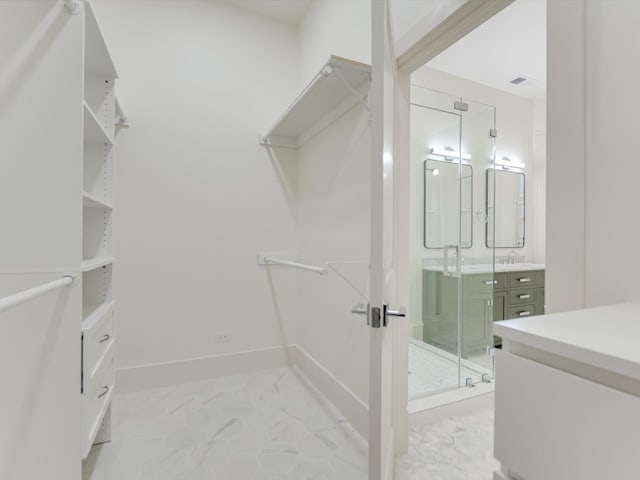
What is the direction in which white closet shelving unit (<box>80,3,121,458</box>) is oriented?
to the viewer's right

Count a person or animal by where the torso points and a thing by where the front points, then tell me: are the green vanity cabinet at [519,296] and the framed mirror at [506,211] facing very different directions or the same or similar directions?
same or similar directions

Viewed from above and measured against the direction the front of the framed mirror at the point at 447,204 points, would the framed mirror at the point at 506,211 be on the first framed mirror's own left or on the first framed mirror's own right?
on the first framed mirror's own left

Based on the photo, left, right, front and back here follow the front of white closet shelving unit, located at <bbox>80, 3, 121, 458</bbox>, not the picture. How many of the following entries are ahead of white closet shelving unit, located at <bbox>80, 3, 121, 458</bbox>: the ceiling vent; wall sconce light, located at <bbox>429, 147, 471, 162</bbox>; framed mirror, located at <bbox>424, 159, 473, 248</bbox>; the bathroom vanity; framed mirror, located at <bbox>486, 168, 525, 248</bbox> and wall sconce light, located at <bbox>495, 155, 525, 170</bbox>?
6

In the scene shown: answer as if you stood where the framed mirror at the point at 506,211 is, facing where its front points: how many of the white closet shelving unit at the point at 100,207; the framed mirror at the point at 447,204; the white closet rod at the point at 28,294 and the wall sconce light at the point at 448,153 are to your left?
0

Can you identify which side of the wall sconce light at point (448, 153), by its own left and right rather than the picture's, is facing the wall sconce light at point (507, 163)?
left

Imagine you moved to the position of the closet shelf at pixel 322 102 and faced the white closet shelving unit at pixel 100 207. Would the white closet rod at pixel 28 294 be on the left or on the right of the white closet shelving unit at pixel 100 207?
left

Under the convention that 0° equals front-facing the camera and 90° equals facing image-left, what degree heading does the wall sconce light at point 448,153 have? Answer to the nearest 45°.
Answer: approximately 315°

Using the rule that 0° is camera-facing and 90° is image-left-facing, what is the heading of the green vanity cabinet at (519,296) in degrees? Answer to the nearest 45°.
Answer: approximately 315°

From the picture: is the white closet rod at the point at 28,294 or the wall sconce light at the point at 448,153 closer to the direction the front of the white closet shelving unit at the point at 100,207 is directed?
the wall sconce light

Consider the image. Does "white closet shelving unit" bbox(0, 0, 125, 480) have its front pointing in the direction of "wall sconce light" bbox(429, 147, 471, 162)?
yes

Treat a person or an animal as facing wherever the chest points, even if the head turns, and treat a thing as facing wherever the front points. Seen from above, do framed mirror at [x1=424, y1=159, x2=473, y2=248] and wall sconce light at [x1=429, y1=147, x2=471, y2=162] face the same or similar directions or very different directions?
same or similar directions

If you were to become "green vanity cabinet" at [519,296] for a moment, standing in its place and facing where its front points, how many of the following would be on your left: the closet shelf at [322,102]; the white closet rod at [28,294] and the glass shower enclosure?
0

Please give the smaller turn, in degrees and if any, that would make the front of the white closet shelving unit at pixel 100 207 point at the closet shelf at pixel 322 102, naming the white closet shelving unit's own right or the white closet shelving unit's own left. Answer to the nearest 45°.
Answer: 0° — it already faces it

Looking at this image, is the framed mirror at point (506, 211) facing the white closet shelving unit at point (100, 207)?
no

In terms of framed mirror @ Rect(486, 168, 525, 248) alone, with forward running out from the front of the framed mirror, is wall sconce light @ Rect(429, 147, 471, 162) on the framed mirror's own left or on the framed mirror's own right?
on the framed mirror's own right

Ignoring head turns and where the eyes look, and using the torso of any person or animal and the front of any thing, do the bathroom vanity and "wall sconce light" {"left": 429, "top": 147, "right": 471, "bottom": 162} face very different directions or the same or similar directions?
same or similar directions

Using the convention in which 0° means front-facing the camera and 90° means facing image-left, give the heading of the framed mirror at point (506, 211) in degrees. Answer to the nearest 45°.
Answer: approximately 315°
